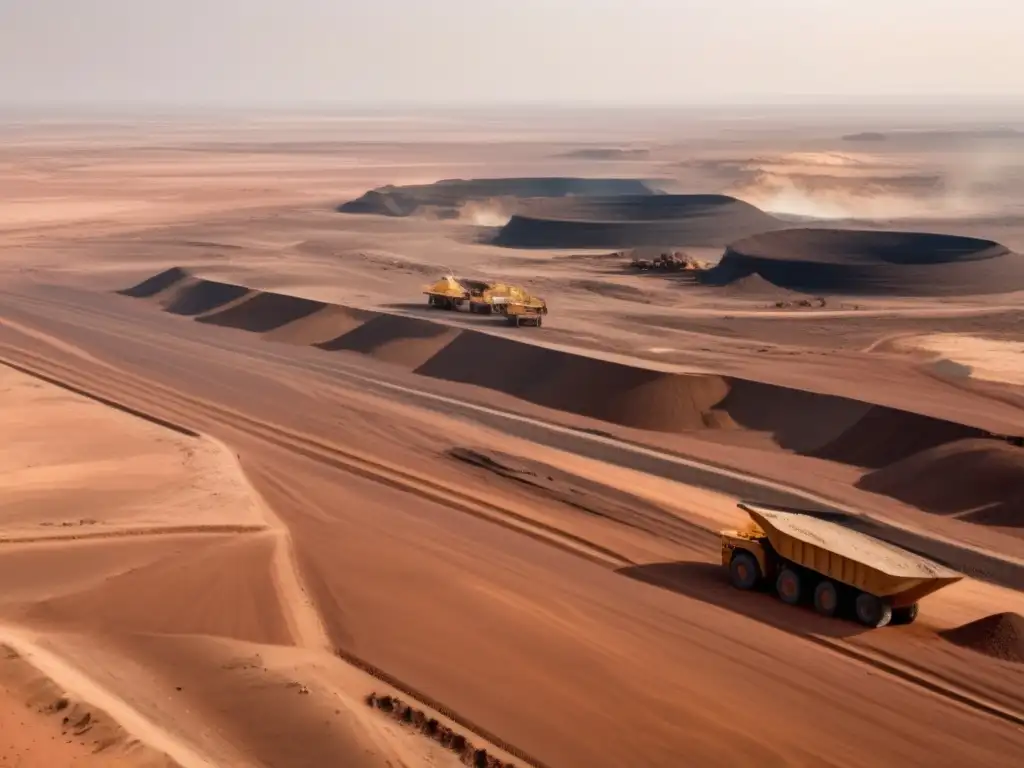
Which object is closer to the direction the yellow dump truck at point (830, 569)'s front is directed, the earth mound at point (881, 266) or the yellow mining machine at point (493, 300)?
the yellow mining machine

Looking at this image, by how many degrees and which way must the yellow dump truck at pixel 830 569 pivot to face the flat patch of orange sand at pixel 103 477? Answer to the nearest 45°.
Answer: approximately 45° to its left

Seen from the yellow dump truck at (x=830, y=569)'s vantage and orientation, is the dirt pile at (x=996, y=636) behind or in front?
behind

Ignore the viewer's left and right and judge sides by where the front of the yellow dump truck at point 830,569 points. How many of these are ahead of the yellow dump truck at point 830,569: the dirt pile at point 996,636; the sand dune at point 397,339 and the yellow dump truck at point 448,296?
2

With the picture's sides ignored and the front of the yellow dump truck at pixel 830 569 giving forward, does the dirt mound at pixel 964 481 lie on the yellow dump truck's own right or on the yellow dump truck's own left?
on the yellow dump truck's own right

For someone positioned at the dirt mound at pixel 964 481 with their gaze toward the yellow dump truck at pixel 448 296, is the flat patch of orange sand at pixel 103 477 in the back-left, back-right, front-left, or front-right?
front-left

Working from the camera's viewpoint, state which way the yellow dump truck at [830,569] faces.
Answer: facing away from the viewer and to the left of the viewer

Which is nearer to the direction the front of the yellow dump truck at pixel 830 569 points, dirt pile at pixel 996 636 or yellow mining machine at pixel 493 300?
the yellow mining machine

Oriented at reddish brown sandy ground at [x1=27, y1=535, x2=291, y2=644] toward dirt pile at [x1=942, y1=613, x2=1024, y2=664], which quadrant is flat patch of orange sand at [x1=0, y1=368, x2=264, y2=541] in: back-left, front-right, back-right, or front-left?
back-left

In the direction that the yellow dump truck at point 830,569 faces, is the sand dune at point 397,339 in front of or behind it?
in front

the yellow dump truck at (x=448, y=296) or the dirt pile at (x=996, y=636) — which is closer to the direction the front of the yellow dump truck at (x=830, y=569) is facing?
the yellow dump truck

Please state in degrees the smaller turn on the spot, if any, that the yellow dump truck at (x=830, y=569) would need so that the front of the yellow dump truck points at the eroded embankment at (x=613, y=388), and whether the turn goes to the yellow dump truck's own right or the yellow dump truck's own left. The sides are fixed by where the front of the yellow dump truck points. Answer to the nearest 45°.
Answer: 0° — it already faces it
